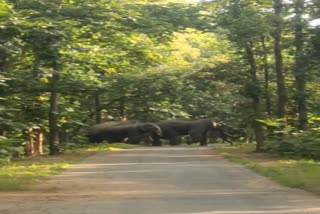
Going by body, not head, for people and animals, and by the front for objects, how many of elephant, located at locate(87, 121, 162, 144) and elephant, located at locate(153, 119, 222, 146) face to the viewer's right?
2

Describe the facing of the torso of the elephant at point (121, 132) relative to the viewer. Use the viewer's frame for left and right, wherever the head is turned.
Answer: facing to the right of the viewer

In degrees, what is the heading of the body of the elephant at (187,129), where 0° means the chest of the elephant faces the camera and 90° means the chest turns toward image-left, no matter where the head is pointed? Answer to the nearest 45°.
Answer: approximately 270°

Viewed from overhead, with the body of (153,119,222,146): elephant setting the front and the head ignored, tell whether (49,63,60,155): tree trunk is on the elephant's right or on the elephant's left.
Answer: on the elephant's right

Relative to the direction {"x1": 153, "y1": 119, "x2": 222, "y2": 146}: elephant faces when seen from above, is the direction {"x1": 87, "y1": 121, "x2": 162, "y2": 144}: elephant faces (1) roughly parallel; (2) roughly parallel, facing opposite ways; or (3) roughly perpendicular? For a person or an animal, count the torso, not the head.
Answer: roughly parallel

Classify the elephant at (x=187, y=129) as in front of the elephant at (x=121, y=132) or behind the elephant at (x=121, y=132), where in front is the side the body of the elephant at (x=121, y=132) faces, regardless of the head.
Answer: in front

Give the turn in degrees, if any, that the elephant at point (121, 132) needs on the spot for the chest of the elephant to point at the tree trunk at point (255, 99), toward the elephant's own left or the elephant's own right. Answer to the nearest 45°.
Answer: approximately 45° to the elephant's own right
